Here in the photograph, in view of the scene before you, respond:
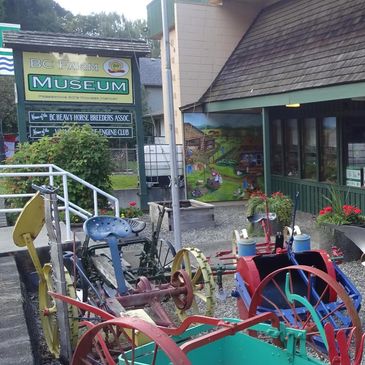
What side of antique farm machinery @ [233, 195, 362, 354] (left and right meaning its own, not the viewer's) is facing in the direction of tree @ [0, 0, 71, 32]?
back

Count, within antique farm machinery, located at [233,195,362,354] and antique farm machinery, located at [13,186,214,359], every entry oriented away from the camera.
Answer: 0

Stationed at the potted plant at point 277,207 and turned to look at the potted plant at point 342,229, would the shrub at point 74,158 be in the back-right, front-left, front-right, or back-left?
back-right

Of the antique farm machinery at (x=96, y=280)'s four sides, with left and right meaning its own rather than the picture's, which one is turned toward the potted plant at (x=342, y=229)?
left

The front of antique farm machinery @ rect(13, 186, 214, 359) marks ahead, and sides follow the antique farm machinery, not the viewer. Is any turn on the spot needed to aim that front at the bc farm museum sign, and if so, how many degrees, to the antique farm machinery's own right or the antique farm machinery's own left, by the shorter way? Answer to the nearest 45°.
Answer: approximately 135° to the antique farm machinery's own left

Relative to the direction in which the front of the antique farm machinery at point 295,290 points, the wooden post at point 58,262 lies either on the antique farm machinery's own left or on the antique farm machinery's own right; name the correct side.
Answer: on the antique farm machinery's own right

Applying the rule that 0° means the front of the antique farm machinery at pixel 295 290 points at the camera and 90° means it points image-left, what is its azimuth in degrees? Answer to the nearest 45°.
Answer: approximately 315°

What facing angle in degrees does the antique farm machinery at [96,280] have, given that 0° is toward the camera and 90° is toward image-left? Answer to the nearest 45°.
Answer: approximately 315°
